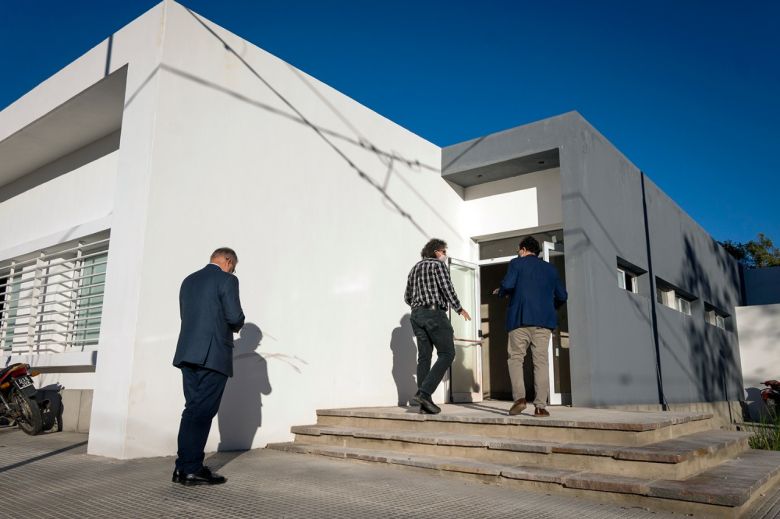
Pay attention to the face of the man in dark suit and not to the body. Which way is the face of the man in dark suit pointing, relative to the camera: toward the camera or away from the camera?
away from the camera

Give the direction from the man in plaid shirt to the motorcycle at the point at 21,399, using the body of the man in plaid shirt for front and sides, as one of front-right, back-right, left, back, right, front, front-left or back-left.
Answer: back-left

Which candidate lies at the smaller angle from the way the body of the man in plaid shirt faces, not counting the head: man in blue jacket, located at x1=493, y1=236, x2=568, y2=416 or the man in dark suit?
the man in blue jacket

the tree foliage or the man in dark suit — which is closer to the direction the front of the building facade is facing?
the man in dark suit

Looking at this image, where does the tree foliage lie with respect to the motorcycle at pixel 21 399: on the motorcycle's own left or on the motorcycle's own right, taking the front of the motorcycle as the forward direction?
on the motorcycle's own right

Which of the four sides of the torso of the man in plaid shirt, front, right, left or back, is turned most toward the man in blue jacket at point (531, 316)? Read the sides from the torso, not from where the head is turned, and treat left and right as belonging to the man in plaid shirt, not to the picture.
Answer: right

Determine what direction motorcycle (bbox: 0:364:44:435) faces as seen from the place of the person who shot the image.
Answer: facing away from the viewer and to the left of the viewer

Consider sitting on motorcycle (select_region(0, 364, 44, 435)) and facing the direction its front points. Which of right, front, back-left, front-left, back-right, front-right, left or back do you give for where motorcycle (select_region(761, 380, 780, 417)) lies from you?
back-right

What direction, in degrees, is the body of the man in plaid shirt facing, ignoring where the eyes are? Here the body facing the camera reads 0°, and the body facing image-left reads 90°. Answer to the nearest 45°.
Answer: approximately 225°

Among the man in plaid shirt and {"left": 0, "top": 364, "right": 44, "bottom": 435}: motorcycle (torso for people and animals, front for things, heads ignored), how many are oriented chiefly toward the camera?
0

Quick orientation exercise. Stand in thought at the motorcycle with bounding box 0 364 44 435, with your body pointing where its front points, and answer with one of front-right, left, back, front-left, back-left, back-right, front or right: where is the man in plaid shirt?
back

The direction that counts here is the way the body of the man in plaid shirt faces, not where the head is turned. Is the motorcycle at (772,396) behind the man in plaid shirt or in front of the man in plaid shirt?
in front
